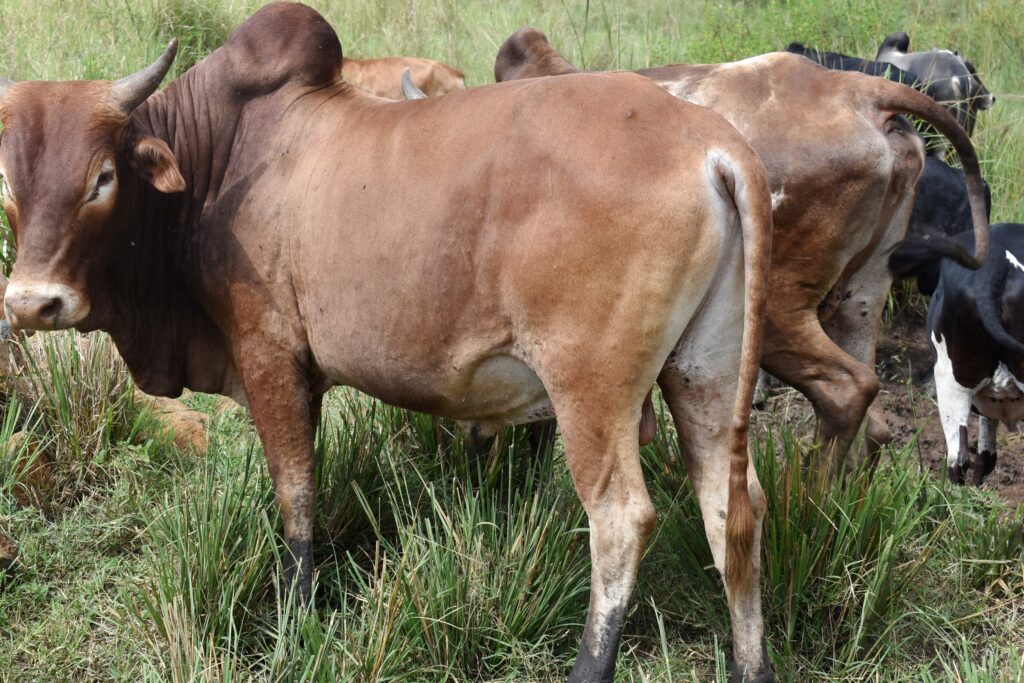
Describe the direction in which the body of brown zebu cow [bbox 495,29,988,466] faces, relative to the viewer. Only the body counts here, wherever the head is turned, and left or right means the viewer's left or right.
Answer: facing away from the viewer and to the left of the viewer

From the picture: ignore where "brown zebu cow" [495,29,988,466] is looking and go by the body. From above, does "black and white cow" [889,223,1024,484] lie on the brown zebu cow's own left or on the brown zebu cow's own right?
on the brown zebu cow's own right

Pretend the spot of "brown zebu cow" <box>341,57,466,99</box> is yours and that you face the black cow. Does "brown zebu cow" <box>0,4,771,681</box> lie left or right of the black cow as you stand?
right
